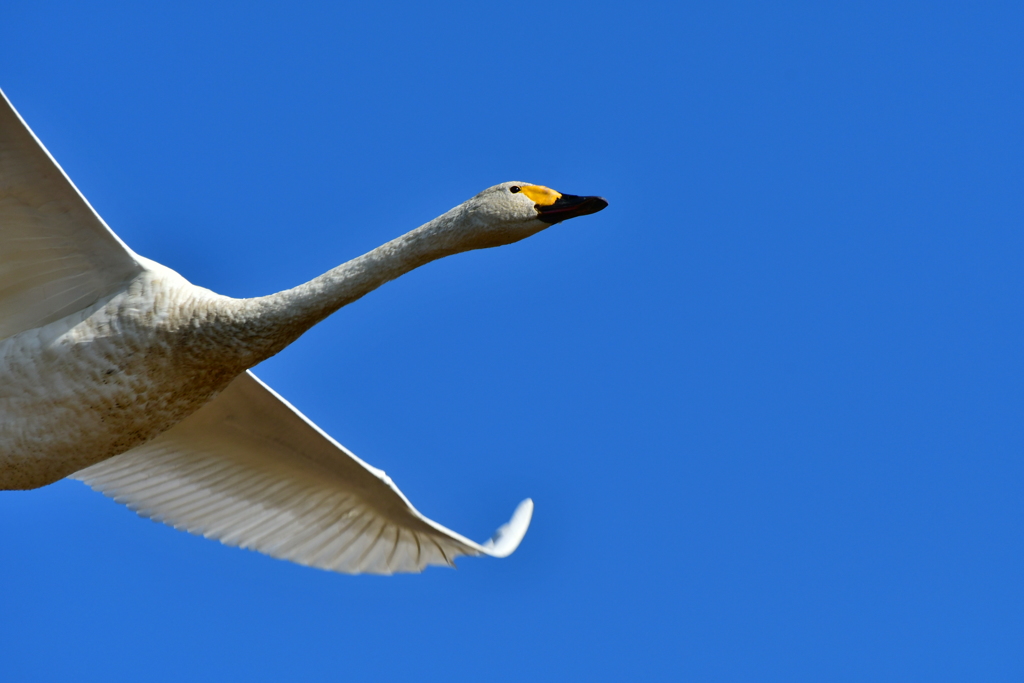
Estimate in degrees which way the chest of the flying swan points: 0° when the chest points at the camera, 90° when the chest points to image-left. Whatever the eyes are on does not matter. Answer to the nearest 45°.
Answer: approximately 270°
